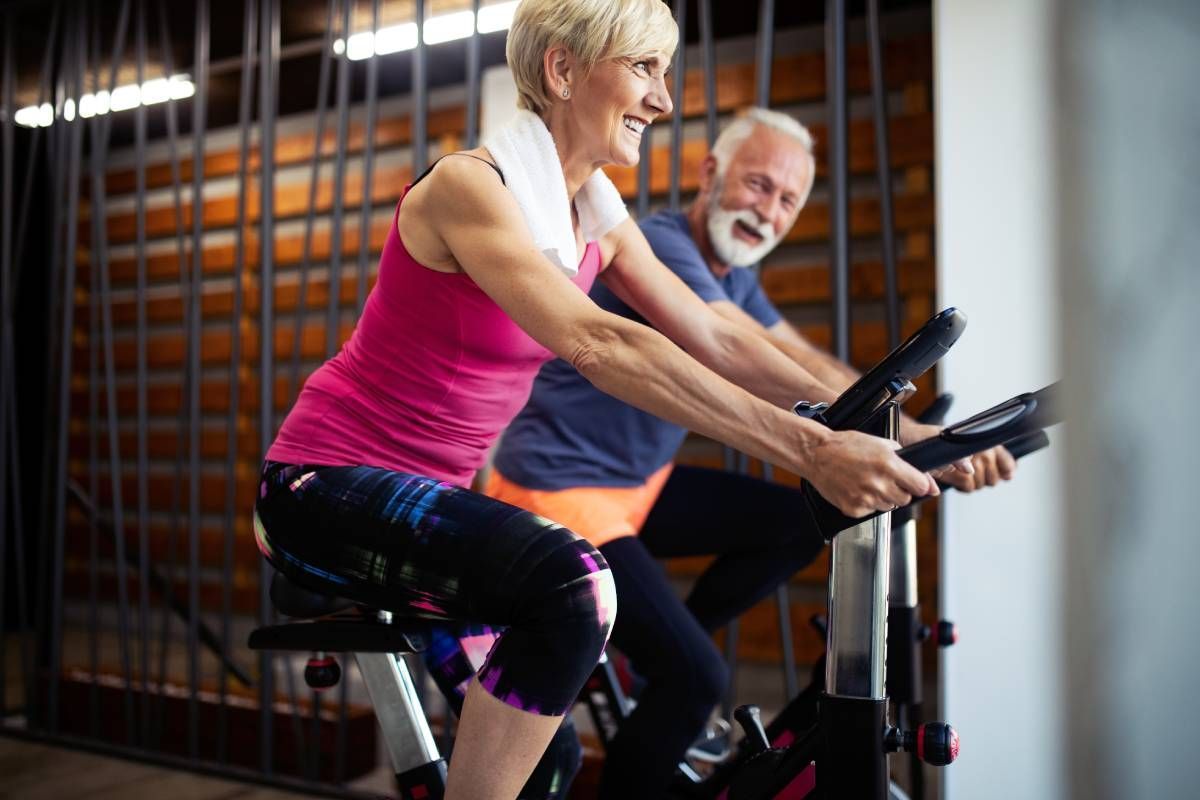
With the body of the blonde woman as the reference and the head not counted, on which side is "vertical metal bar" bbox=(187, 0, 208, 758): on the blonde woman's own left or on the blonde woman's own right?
on the blonde woman's own left

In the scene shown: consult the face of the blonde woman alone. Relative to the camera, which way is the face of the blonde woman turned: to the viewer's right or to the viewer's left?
to the viewer's right

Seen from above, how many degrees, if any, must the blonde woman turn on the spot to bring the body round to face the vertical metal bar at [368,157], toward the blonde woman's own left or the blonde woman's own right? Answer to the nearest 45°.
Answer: approximately 90° to the blonde woman's own left

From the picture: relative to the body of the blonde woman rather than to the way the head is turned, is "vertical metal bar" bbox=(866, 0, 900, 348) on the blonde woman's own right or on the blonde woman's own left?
on the blonde woman's own left

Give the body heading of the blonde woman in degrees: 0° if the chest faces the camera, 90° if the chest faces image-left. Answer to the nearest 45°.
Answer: approximately 270°

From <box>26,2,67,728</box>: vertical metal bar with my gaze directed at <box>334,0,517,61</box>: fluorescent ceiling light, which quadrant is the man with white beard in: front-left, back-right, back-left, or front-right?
front-right

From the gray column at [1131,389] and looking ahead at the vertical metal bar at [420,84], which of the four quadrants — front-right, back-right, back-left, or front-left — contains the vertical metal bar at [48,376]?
front-left

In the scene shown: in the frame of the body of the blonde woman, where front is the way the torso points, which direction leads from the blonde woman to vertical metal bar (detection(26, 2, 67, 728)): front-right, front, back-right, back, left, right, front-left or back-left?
back-left

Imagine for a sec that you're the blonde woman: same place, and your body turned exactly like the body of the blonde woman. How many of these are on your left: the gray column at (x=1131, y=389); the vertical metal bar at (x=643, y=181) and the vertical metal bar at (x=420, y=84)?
2

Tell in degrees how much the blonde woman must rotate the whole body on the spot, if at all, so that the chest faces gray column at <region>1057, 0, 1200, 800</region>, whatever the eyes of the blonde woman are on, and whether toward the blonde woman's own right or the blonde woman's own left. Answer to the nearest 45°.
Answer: approximately 90° to the blonde woman's own right

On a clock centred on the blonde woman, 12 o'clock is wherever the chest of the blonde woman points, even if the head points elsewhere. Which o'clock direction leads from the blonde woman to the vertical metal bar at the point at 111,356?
The vertical metal bar is roughly at 8 o'clock from the blonde woman.

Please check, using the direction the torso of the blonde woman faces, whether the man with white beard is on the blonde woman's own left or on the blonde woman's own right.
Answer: on the blonde woman's own left

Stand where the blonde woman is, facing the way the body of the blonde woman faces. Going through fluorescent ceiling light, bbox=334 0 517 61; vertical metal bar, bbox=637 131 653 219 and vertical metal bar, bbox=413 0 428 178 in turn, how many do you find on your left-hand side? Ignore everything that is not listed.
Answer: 3

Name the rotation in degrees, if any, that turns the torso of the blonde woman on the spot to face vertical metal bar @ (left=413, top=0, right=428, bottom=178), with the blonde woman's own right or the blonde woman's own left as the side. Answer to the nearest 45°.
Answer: approximately 90° to the blonde woman's own left
